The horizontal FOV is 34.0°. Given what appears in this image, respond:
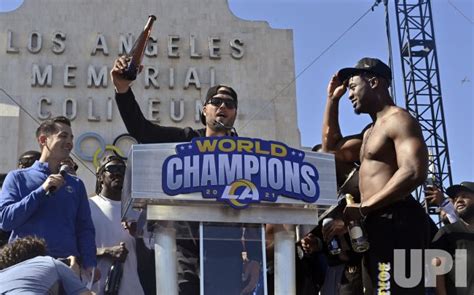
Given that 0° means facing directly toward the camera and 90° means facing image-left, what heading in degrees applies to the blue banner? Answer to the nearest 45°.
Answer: approximately 0°

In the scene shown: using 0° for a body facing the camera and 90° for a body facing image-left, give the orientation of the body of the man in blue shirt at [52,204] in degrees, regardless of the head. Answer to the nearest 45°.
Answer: approximately 315°

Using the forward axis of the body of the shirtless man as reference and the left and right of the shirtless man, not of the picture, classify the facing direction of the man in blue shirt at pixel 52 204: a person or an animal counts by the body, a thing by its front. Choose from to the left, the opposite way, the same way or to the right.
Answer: to the left

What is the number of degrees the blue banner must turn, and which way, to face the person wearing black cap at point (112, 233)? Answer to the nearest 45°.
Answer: approximately 135° to its right

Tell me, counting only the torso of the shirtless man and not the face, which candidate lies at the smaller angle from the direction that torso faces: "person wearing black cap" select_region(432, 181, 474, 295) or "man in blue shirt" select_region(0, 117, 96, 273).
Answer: the man in blue shirt

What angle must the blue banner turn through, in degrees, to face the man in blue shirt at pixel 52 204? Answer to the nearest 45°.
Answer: approximately 135° to its right

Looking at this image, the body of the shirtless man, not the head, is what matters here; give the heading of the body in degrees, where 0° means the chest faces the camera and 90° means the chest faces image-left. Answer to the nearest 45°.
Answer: approximately 45°

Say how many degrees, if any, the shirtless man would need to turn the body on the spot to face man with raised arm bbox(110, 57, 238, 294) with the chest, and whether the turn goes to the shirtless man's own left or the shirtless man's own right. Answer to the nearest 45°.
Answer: approximately 45° to the shirtless man's own right

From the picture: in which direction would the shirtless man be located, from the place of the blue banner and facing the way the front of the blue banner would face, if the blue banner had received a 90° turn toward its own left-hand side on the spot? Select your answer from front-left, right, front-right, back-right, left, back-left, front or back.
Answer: front-left

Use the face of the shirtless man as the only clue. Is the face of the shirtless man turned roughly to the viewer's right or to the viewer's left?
to the viewer's left
